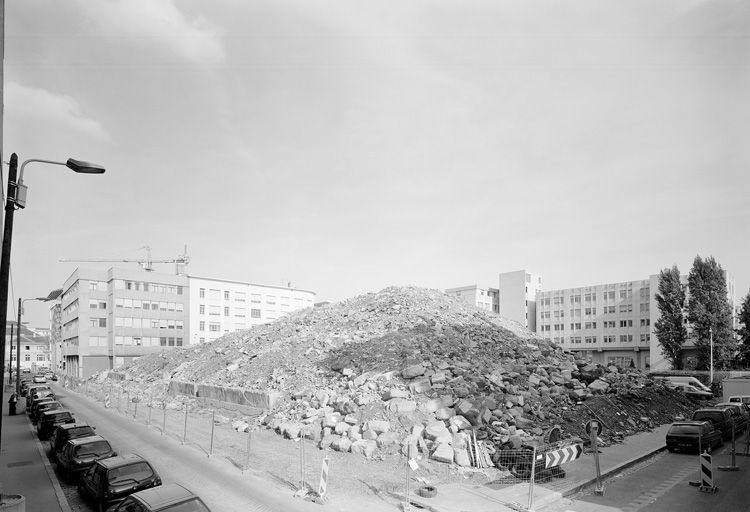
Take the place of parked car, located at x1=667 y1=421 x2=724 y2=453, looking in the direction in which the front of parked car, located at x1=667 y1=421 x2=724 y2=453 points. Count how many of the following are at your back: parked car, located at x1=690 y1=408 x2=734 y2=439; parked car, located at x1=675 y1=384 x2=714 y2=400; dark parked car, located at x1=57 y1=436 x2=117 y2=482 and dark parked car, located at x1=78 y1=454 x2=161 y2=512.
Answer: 2

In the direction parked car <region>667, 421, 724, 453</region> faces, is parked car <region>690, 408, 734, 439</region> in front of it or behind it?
in front

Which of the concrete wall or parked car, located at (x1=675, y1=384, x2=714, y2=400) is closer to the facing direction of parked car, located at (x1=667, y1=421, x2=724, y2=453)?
the parked car

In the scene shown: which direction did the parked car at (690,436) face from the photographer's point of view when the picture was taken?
facing away from the viewer and to the right of the viewer

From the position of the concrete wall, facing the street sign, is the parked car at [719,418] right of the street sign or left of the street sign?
left

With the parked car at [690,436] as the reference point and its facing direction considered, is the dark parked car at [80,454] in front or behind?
behind

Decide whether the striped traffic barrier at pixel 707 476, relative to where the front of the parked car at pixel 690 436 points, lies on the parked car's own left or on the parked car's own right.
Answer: on the parked car's own right

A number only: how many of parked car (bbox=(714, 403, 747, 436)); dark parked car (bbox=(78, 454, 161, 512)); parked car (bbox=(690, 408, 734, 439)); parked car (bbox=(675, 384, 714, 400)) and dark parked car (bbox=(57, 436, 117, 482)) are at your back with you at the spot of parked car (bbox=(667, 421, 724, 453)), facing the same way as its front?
2

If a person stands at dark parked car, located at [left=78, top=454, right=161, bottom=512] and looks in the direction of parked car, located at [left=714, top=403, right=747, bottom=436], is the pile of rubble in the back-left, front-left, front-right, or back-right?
front-left

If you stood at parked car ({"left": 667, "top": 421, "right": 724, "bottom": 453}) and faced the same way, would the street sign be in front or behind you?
behind
